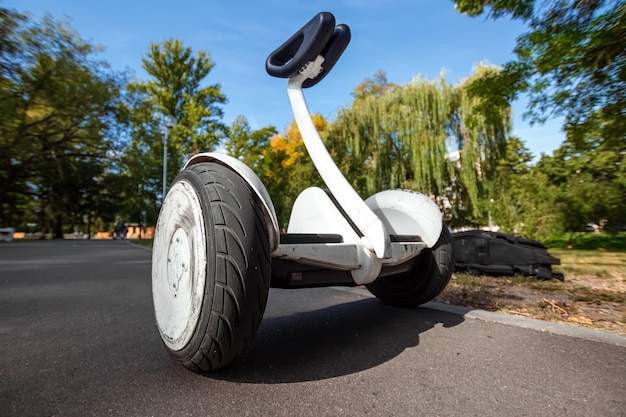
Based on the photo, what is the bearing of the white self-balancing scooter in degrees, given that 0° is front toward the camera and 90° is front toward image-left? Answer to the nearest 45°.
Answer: approximately 315°

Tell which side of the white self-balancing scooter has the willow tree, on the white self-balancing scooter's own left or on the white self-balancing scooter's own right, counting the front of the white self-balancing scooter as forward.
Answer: on the white self-balancing scooter's own left

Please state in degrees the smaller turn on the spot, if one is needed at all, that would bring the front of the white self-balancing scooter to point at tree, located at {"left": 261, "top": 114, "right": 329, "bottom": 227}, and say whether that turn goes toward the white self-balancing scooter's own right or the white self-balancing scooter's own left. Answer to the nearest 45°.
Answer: approximately 135° to the white self-balancing scooter's own left

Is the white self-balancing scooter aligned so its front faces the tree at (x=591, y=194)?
no

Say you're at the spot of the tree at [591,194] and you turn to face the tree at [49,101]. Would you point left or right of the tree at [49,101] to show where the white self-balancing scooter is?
left

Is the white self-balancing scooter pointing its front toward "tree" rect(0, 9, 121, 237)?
no

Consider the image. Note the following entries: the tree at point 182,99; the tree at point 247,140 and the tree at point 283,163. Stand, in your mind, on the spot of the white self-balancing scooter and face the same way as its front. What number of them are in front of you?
0

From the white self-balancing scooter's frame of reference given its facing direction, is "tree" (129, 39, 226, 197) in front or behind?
behind

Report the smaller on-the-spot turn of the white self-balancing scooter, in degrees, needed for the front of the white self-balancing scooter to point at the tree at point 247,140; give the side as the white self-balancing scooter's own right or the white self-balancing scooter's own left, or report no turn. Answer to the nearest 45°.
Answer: approximately 135° to the white self-balancing scooter's own left

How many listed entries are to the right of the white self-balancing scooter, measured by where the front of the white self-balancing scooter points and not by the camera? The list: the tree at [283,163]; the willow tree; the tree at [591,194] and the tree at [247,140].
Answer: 0

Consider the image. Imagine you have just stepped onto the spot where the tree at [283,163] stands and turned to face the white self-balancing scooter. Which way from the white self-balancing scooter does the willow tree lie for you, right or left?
left

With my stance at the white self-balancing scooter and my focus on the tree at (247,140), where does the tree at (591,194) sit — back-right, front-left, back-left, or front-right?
front-right
